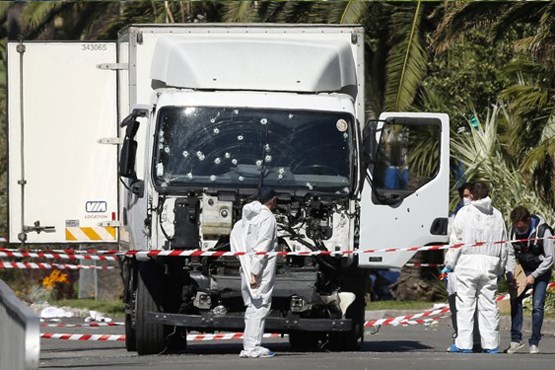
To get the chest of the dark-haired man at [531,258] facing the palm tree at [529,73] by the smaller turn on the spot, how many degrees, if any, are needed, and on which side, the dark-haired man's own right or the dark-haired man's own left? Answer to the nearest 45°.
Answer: approximately 135° to the dark-haired man's own right

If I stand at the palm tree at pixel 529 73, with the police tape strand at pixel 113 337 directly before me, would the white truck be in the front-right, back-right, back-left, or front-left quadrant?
front-left

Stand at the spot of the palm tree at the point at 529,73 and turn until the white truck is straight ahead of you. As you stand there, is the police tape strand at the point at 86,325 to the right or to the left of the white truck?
right

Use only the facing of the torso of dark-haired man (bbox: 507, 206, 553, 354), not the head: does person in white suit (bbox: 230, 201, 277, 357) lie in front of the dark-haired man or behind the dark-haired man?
in front

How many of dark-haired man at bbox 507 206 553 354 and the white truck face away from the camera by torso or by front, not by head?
0

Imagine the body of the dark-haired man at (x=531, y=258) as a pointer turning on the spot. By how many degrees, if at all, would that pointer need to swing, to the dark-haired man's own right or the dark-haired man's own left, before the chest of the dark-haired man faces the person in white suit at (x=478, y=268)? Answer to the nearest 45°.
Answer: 0° — they already face them

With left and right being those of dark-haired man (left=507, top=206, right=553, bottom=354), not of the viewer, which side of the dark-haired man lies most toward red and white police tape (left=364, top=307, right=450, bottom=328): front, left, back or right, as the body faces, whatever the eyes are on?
right

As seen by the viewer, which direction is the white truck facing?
toward the camera

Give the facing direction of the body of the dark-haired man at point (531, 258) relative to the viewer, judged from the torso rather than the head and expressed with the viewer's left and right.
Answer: facing the viewer and to the left of the viewer
